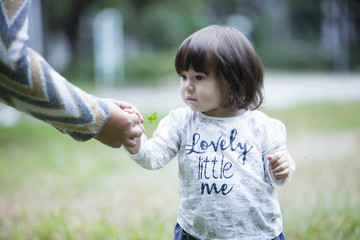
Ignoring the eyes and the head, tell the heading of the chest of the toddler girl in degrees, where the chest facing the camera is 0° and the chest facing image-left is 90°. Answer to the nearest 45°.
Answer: approximately 0°

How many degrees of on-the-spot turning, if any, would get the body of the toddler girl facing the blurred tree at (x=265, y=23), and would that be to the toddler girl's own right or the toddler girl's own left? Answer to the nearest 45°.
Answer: approximately 180°
